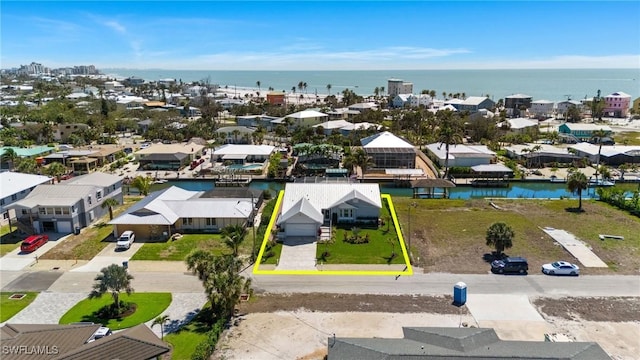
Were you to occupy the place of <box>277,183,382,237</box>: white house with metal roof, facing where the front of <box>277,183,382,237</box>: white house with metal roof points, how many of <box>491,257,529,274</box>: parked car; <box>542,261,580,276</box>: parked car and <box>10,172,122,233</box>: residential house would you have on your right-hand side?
1

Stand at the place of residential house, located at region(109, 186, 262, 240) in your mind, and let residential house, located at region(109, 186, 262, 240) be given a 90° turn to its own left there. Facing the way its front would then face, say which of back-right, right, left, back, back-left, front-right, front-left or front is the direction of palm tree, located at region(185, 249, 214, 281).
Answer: right

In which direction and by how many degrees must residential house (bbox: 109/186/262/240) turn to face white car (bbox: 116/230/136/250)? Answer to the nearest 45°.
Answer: approximately 45° to its right

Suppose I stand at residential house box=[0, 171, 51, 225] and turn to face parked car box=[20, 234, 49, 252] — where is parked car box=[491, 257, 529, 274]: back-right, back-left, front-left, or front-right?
front-left

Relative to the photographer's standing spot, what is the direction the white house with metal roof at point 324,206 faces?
facing the viewer

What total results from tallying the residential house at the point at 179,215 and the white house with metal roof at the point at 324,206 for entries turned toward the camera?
2

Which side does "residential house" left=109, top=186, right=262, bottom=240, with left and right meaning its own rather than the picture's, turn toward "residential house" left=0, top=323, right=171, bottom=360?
front

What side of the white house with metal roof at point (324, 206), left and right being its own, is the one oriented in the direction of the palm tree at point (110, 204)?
right

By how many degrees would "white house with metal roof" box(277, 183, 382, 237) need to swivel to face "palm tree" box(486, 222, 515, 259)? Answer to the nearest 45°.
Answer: approximately 45° to its left

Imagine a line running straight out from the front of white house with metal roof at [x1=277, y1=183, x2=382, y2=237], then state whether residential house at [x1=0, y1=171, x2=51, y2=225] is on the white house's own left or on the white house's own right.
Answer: on the white house's own right

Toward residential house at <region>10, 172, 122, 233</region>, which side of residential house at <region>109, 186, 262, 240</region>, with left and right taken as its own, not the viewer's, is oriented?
right

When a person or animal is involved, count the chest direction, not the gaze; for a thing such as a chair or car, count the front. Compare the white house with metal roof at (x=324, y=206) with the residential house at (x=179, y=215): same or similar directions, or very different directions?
same or similar directions

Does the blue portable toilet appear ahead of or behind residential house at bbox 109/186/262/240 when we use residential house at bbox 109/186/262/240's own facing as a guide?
ahead

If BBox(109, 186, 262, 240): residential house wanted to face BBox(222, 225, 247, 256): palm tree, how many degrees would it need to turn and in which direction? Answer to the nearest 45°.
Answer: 0° — it already faces it

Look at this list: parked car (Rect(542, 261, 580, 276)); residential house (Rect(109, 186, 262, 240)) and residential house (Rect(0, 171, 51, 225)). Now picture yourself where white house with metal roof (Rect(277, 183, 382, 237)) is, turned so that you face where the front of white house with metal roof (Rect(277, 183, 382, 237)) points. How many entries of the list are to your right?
2

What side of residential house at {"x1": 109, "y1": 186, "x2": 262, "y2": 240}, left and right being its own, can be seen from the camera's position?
front

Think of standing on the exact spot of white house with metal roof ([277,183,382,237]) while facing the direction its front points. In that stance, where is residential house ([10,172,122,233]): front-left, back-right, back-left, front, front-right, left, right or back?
right

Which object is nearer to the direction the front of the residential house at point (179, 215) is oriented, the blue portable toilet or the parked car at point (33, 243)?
the blue portable toilet
